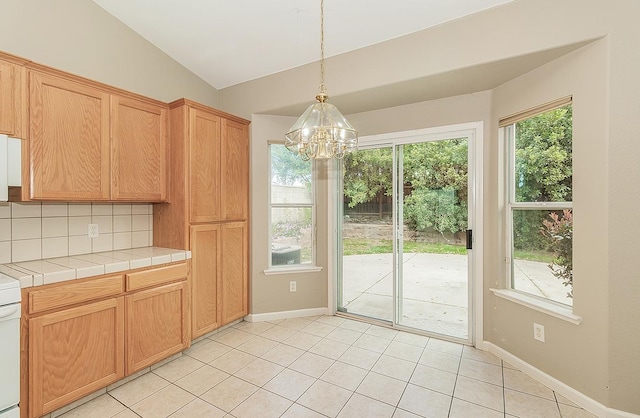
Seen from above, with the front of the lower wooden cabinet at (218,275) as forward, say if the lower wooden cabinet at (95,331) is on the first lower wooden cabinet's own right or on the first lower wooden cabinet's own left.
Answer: on the first lower wooden cabinet's own right

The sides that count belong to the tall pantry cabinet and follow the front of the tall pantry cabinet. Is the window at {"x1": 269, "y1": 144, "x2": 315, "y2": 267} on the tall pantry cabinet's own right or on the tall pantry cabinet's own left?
on the tall pantry cabinet's own left

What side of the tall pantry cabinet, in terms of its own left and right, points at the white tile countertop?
right

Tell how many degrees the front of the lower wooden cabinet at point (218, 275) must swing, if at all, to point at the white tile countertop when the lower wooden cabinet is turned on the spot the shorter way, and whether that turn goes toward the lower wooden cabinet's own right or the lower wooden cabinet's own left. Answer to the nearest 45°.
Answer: approximately 90° to the lower wooden cabinet's own right

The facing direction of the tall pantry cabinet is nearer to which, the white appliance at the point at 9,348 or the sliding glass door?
the sliding glass door

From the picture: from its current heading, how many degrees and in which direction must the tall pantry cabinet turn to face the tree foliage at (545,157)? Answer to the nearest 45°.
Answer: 0° — it already faces it

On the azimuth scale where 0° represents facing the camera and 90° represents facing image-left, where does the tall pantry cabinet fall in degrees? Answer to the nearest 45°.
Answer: approximately 315°

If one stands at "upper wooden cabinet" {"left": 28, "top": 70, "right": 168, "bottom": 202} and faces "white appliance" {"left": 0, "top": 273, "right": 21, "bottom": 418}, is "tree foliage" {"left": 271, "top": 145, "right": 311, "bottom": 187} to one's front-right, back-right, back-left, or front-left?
back-left

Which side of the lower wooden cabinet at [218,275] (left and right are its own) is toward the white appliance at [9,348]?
right

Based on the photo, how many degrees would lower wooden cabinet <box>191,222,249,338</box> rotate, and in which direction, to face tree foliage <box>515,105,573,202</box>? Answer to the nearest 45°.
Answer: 0° — it already faces it

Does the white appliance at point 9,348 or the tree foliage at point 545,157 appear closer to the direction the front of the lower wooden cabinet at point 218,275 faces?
the tree foliage

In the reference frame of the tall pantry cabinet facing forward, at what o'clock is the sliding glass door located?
The sliding glass door is roughly at 11 o'clock from the tall pantry cabinet.
